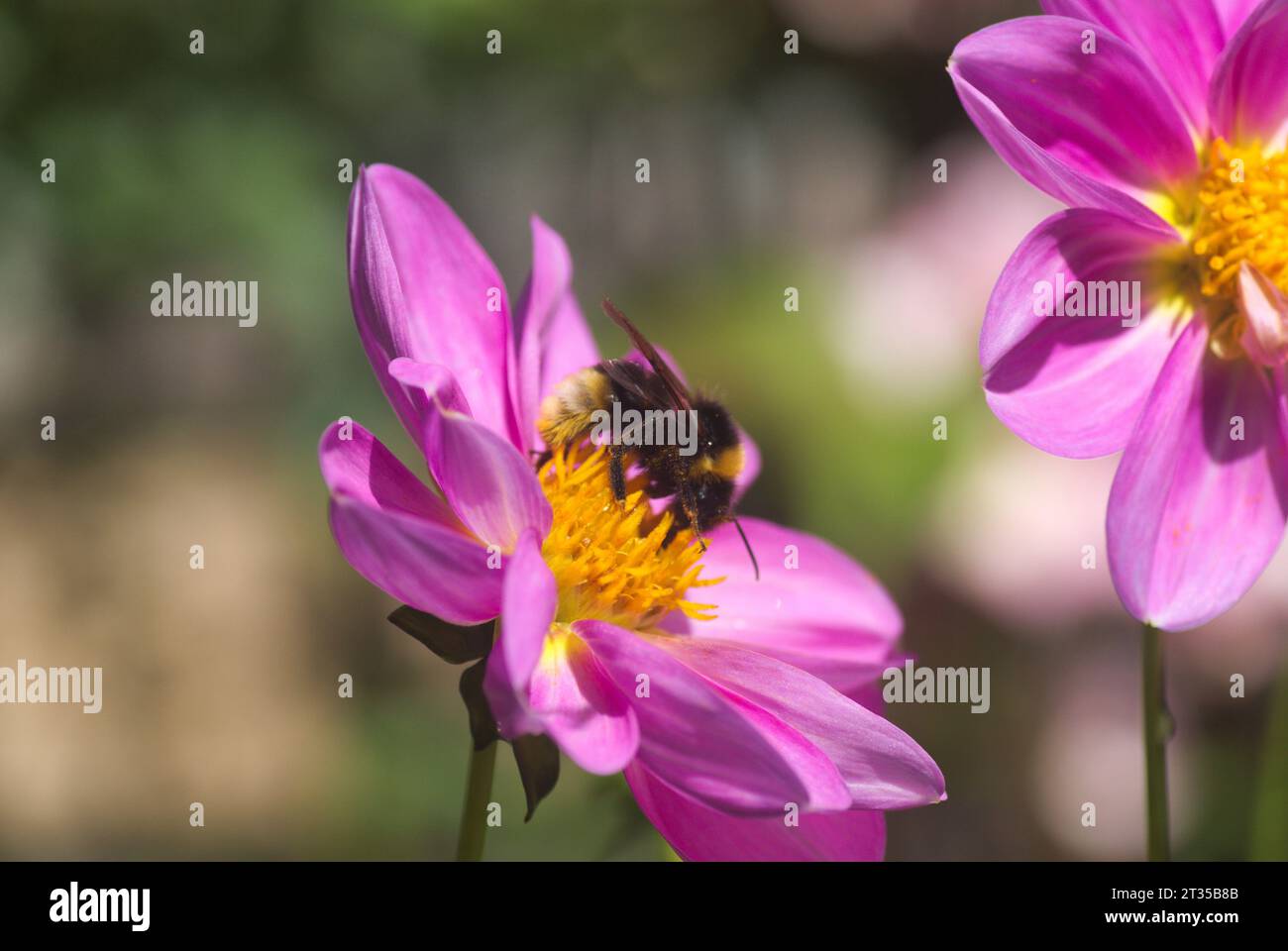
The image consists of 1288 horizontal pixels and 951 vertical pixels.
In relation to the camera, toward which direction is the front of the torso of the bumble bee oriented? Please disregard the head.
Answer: to the viewer's right

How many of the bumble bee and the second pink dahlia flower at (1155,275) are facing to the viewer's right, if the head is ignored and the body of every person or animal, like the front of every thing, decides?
1

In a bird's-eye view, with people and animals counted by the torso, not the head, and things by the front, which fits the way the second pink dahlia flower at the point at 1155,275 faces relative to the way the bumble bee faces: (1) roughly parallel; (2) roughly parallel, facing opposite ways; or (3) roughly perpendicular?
roughly perpendicular

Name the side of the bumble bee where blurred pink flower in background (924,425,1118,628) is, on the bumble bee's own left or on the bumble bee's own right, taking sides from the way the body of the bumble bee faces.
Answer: on the bumble bee's own left

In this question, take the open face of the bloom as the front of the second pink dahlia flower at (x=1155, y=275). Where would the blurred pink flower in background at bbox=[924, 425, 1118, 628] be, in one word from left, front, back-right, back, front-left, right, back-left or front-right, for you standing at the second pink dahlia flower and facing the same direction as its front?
back

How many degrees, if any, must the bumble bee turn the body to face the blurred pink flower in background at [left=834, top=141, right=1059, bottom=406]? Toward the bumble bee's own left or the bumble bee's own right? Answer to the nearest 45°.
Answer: approximately 90° to the bumble bee's own left

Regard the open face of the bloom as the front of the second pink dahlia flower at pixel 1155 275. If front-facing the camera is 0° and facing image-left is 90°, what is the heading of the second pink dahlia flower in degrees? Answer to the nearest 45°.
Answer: approximately 0°

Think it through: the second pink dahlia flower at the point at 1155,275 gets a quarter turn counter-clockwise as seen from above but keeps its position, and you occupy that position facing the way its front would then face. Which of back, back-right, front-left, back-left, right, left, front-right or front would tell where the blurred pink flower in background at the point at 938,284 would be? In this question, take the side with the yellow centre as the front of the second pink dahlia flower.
left

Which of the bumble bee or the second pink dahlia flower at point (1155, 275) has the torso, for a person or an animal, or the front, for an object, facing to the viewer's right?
the bumble bee
